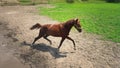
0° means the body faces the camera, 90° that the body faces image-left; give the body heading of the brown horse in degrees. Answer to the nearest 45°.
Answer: approximately 270°
